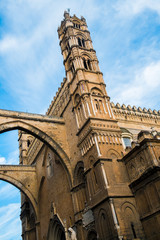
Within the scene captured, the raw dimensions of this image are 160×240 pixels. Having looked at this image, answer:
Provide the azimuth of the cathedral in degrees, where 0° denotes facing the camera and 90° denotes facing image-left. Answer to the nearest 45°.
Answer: approximately 45°
